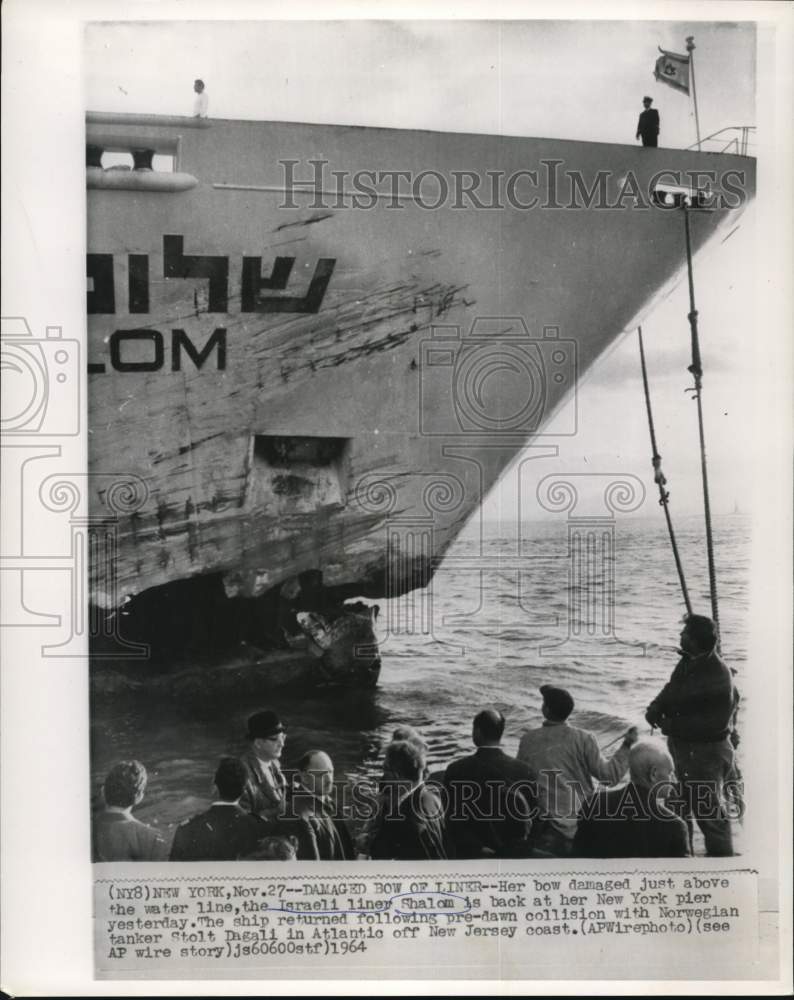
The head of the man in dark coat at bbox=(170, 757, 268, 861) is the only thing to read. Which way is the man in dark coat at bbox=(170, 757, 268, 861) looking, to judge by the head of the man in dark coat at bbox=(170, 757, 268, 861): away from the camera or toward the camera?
away from the camera

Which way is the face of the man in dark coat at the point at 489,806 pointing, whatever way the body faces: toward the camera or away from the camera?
away from the camera

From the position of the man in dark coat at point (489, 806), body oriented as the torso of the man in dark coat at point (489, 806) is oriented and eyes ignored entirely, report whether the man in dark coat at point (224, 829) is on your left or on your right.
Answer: on your left

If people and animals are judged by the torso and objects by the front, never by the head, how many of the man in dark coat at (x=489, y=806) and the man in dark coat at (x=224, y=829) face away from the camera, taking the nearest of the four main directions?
2

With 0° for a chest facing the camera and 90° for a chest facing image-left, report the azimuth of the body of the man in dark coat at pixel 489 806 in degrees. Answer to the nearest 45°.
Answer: approximately 180°

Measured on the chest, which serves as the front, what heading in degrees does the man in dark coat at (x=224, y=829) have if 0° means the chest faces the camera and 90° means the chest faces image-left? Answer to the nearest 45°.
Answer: approximately 180°
